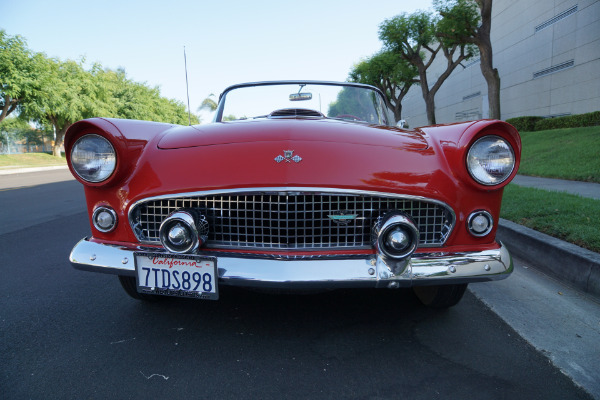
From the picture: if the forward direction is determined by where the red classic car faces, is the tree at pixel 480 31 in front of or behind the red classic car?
behind

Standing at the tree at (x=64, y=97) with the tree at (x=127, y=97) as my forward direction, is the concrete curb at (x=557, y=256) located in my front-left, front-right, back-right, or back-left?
back-right

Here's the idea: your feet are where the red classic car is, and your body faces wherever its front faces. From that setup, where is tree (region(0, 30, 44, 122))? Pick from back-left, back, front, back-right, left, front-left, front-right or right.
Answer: back-right

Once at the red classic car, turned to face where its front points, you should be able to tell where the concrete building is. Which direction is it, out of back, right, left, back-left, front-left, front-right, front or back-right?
back-left

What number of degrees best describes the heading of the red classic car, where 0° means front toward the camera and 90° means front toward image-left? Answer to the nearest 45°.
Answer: approximately 0°
